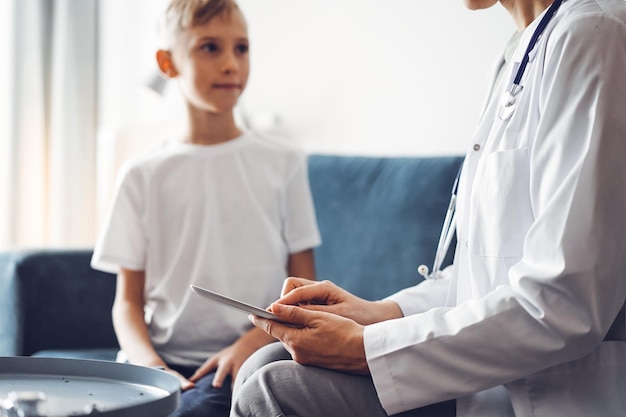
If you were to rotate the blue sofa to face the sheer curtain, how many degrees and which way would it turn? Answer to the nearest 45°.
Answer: approximately 135° to its right

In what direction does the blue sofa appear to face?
toward the camera

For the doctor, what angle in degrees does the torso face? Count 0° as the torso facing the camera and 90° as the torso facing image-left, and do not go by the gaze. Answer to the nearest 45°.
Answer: approximately 90°

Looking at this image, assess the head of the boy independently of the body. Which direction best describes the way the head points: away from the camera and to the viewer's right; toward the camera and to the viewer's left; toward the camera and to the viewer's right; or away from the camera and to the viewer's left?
toward the camera and to the viewer's right

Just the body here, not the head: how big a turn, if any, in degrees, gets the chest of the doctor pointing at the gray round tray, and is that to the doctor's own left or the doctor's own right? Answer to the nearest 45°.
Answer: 0° — they already face it

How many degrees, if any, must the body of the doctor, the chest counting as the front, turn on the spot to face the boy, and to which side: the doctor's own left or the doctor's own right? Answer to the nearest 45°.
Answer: approximately 45° to the doctor's own right

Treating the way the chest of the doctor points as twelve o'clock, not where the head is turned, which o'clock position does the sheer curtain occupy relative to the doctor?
The sheer curtain is roughly at 2 o'clock from the doctor.
